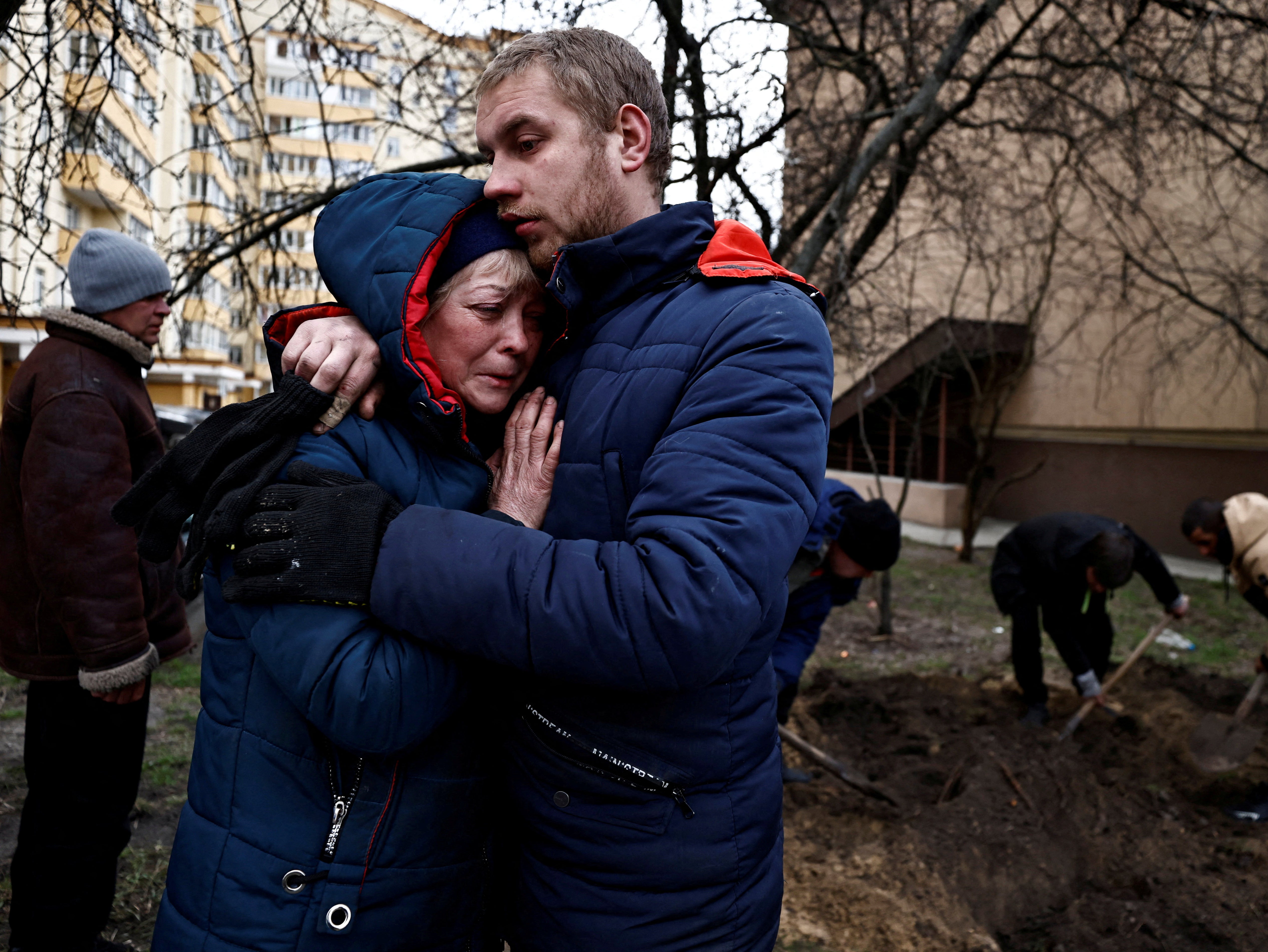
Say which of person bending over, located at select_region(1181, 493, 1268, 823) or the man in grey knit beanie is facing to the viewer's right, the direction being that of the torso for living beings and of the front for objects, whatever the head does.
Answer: the man in grey knit beanie

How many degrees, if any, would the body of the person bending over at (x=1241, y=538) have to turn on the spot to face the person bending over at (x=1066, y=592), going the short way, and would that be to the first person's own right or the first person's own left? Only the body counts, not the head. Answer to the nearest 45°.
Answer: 0° — they already face them

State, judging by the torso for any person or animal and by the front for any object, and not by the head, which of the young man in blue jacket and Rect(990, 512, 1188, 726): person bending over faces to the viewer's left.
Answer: the young man in blue jacket

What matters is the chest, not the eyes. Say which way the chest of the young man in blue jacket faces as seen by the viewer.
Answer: to the viewer's left

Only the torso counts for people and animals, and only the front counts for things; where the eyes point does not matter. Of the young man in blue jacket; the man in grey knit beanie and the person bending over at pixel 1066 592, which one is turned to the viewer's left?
the young man in blue jacket

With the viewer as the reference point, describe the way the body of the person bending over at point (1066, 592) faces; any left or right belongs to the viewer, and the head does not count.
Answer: facing the viewer and to the right of the viewer

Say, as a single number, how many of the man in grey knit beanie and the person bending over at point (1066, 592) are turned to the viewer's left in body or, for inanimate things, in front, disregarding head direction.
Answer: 0

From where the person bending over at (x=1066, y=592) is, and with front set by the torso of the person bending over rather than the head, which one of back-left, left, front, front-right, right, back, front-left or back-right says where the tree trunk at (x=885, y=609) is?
back

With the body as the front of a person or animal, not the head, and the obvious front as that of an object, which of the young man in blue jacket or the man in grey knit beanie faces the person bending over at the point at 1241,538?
the man in grey knit beanie

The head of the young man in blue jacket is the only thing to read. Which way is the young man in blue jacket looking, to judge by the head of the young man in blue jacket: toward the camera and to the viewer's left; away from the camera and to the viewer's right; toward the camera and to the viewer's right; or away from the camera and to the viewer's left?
toward the camera and to the viewer's left

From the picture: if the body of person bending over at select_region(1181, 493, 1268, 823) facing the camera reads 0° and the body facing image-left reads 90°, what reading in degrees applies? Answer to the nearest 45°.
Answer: approximately 90°

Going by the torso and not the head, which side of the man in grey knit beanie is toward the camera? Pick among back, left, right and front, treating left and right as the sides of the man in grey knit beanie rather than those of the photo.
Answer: right
